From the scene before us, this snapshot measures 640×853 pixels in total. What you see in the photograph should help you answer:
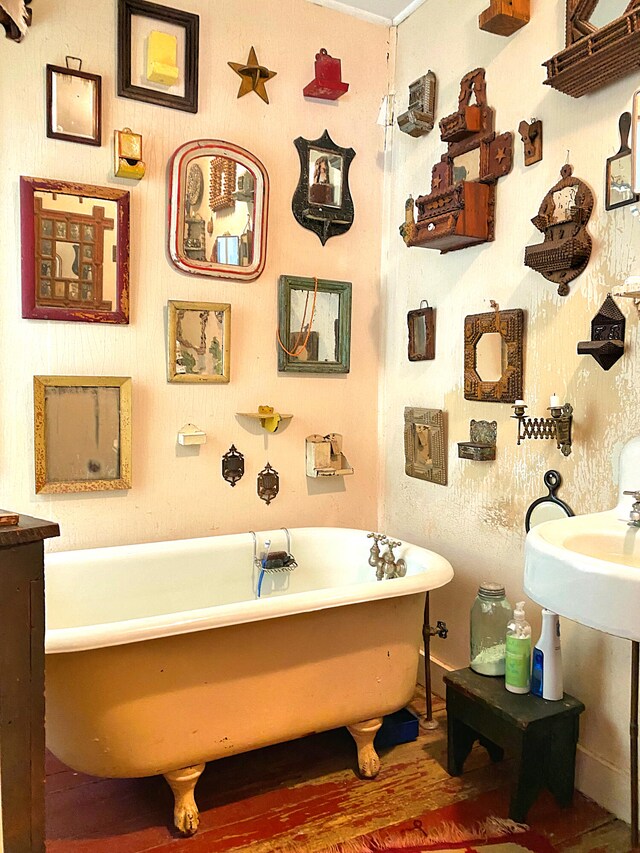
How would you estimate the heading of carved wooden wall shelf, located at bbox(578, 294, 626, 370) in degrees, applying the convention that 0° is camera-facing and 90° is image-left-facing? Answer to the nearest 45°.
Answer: approximately 45°

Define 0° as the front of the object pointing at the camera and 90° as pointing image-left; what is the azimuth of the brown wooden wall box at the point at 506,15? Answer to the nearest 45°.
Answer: approximately 45°
